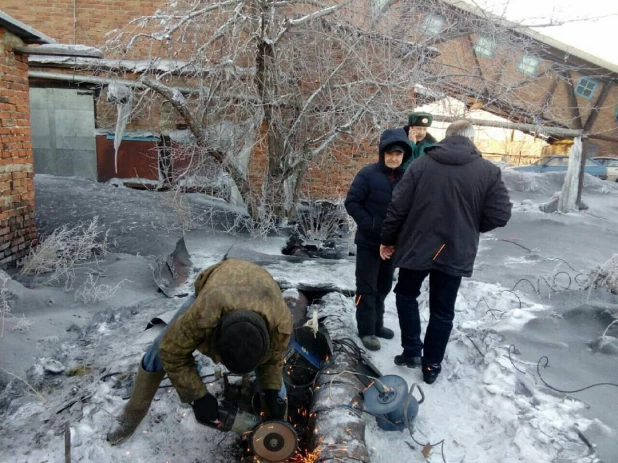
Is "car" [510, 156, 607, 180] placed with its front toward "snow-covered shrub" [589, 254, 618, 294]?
no

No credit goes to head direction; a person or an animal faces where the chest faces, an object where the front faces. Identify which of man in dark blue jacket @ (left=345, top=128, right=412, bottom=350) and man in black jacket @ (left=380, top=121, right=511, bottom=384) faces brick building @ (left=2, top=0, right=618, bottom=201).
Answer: man in black jacket @ (left=380, top=121, right=511, bottom=384)

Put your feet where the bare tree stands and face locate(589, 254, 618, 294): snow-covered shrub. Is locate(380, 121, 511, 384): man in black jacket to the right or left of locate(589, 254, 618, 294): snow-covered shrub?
right

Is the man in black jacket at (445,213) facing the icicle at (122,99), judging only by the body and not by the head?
no

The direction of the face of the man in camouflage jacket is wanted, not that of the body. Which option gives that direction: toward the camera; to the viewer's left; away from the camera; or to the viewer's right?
toward the camera

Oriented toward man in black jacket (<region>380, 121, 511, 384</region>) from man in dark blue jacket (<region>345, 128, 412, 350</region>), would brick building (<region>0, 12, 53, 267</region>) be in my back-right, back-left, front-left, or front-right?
back-right

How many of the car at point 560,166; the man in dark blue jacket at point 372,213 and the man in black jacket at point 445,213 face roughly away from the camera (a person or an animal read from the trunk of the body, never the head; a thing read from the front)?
1

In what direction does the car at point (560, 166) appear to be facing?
to the viewer's left

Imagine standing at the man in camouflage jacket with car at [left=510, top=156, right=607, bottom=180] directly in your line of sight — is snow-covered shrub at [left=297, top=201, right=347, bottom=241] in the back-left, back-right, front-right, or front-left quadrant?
front-left

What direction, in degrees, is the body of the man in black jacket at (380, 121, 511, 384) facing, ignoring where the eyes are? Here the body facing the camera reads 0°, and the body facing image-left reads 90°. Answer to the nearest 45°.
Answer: approximately 180°

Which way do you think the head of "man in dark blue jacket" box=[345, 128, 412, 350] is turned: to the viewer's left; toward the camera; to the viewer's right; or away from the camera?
toward the camera

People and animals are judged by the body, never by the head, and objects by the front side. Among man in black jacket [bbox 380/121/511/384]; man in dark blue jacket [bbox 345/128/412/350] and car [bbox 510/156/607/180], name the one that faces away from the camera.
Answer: man in black jacket [bbox 380/121/511/384]

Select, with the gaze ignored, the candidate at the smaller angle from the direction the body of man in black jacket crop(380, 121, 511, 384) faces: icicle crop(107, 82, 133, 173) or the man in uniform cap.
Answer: the man in uniform cap

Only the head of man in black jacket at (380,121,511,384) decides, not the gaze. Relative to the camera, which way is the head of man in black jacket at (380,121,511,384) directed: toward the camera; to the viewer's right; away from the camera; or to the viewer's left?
away from the camera
